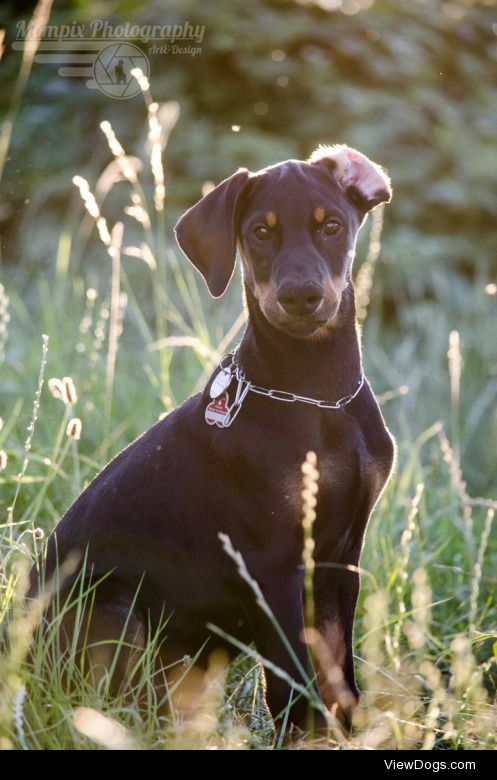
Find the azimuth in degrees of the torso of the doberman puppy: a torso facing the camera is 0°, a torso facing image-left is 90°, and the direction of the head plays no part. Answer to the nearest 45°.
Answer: approximately 315°
